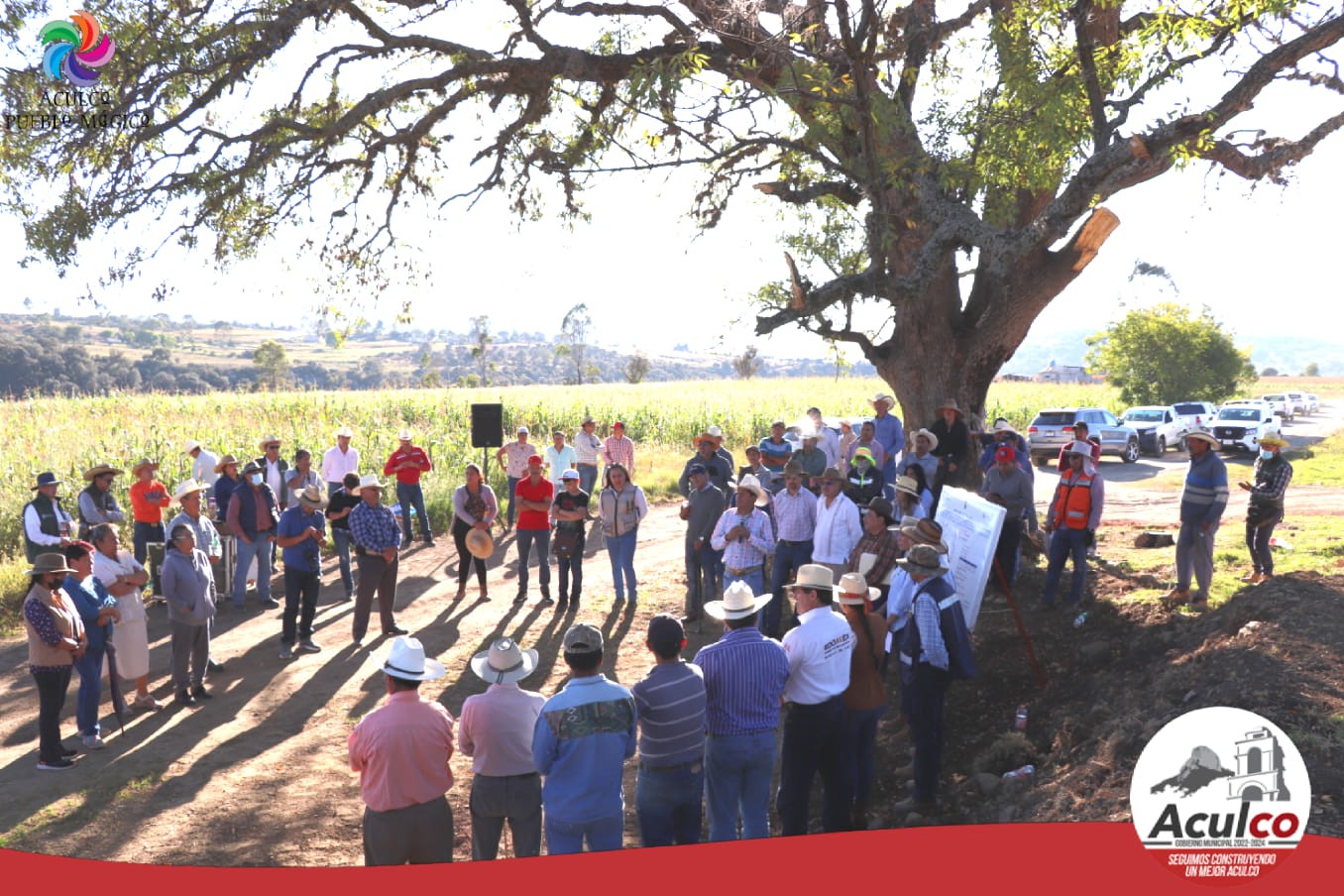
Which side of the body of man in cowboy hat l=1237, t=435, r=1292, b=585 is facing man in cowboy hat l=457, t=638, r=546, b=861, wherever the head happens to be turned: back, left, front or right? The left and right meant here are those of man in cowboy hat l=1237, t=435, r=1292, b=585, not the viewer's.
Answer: front

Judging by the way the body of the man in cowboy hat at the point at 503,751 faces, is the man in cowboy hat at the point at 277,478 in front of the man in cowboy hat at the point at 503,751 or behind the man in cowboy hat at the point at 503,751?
in front

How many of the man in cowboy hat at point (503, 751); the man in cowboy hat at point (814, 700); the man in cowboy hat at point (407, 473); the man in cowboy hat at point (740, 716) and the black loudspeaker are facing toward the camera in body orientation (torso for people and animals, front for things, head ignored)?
2

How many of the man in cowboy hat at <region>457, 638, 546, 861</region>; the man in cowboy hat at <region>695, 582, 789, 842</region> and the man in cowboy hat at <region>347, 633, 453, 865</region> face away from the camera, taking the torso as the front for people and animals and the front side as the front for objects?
3

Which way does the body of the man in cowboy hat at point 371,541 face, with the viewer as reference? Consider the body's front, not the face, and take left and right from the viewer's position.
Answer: facing the viewer and to the right of the viewer

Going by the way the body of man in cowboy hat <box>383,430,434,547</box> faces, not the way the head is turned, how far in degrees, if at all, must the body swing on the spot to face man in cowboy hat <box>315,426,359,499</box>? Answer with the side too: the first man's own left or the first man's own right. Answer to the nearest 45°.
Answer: approximately 90° to the first man's own right

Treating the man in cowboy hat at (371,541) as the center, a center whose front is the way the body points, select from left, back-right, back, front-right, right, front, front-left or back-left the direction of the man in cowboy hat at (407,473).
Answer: back-left

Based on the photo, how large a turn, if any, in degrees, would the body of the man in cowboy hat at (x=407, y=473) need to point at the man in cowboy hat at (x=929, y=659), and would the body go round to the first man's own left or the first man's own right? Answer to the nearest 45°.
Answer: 0° — they already face them

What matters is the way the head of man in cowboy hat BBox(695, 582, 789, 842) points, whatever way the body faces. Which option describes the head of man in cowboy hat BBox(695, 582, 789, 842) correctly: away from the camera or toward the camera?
away from the camera

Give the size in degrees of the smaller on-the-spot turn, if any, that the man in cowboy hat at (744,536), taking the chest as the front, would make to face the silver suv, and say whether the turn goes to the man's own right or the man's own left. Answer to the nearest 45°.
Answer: approximately 180°
